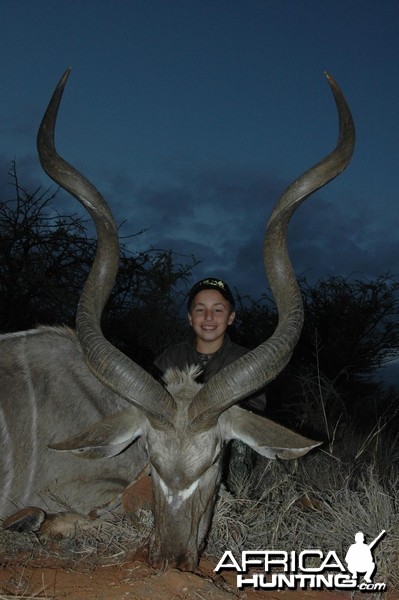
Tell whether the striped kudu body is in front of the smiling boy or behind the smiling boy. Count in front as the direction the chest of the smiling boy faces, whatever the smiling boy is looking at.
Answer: in front

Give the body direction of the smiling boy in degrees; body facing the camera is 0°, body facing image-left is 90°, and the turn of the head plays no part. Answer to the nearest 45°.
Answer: approximately 0°

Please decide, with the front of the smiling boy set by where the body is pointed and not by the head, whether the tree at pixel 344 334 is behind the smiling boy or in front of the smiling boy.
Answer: behind

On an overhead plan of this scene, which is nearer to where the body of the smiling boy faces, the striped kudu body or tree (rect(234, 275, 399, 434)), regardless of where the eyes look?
the striped kudu body

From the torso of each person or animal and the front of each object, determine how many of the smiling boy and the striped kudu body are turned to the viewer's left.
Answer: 0

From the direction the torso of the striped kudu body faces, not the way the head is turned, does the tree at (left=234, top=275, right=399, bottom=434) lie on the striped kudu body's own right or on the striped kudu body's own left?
on the striped kudu body's own left
